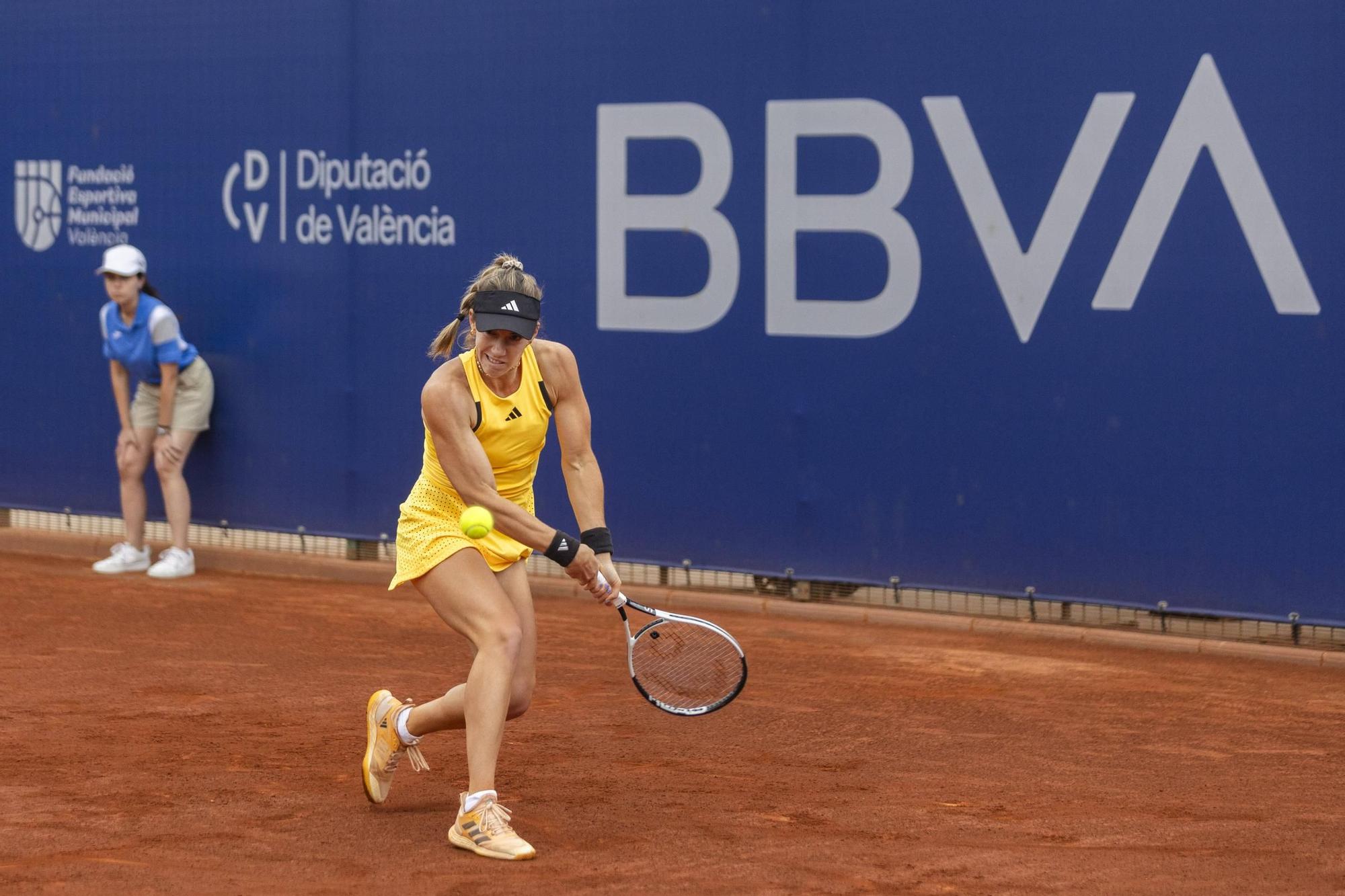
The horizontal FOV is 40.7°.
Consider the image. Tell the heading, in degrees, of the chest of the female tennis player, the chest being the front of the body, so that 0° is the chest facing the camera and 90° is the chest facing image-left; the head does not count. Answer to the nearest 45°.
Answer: approximately 315°

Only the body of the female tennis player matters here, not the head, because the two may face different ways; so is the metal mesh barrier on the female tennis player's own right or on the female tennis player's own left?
on the female tennis player's own left
